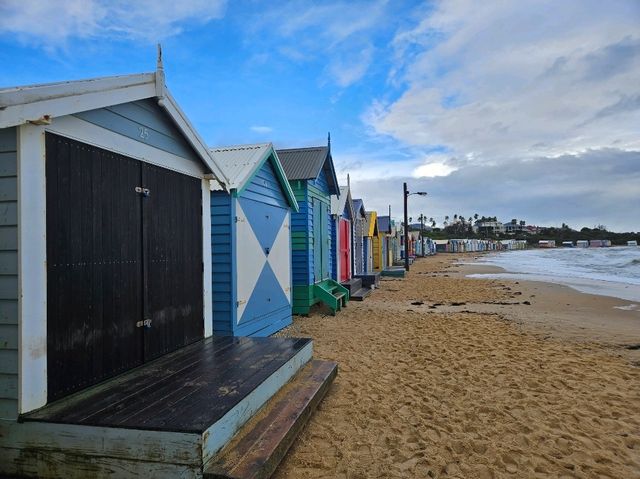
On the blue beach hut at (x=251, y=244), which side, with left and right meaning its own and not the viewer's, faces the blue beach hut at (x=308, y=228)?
left

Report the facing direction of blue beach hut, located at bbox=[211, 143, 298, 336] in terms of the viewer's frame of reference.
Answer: facing the viewer and to the right of the viewer

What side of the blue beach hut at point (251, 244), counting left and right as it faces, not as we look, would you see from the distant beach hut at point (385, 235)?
left
